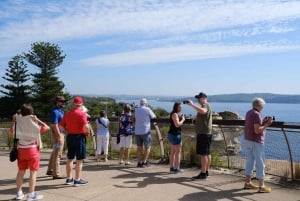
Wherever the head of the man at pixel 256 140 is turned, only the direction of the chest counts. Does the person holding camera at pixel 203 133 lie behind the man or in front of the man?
behind

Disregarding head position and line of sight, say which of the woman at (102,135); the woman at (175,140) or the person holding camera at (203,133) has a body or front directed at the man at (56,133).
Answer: the person holding camera

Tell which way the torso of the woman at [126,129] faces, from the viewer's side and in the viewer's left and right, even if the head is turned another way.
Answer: facing away from the viewer

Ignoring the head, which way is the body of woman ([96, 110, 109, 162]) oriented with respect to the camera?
away from the camera

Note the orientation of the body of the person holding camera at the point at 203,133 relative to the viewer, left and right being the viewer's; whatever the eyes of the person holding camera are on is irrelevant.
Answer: facing to the left of the viewer

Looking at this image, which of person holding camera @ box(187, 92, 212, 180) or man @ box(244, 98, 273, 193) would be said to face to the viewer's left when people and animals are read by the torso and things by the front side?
the person holding camera
